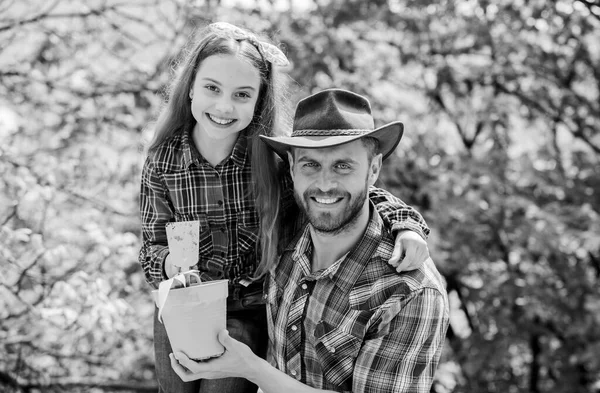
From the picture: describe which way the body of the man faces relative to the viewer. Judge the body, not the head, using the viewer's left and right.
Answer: facing the viewer and to the left of the viewer

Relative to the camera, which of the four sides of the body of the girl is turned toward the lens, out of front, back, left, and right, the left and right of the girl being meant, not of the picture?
front

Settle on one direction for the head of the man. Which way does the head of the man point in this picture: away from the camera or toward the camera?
toward the camera

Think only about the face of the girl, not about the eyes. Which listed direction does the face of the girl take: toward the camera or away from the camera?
toward the camera
